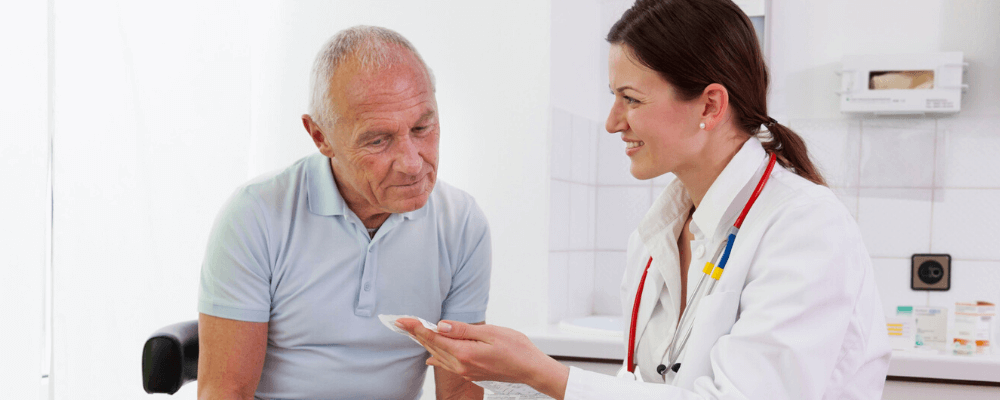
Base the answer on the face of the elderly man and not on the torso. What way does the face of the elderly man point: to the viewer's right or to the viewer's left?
to the viewer's right

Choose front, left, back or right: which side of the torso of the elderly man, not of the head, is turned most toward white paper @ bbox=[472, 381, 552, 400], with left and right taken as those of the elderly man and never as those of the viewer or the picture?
front

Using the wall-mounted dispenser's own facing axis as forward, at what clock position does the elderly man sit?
The elderly man is roughly at 1 o'clock from the wall-mounted dispenser.

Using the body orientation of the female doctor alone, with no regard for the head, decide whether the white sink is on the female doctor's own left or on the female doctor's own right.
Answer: on the female doctor's own right

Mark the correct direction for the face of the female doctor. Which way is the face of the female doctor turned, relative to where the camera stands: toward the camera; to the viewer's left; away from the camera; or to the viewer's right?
to the viewer's left

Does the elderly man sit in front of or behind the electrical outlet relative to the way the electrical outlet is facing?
in front

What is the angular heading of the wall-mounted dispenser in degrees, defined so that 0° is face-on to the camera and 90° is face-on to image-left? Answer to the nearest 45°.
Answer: approximately 0°

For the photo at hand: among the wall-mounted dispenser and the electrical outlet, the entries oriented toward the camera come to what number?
2

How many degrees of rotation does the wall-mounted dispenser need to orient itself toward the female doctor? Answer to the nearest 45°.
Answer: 0° — it already faces them

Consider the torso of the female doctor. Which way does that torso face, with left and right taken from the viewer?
facing the viewer and to the left of the viewer
